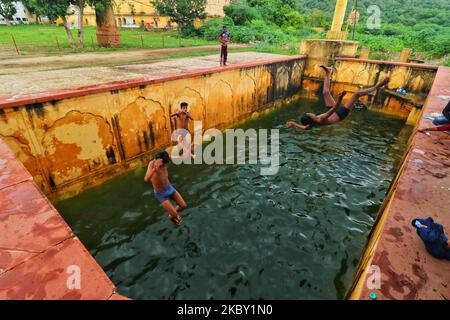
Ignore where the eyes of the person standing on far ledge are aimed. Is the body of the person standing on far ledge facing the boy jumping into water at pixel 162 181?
yes

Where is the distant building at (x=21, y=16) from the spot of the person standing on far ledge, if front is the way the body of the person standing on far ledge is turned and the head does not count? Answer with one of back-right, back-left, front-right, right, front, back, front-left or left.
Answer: back-right

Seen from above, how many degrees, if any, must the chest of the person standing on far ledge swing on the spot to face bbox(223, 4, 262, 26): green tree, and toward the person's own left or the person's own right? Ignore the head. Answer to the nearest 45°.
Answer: approximately 180°

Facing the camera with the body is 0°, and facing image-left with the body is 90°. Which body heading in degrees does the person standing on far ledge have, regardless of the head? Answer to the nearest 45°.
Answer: approximately 0°

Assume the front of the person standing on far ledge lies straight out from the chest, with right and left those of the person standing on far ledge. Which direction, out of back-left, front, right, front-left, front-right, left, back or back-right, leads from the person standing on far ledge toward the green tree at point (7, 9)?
back-right

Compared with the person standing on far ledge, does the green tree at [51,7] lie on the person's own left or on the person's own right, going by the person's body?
on the person's own right

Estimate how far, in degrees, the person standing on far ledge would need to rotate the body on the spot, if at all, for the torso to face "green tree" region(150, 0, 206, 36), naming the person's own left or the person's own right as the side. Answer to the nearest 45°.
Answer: approximately 180°

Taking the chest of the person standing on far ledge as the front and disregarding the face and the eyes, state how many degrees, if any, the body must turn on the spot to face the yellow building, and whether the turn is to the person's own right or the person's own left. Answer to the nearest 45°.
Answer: approximately 180°
